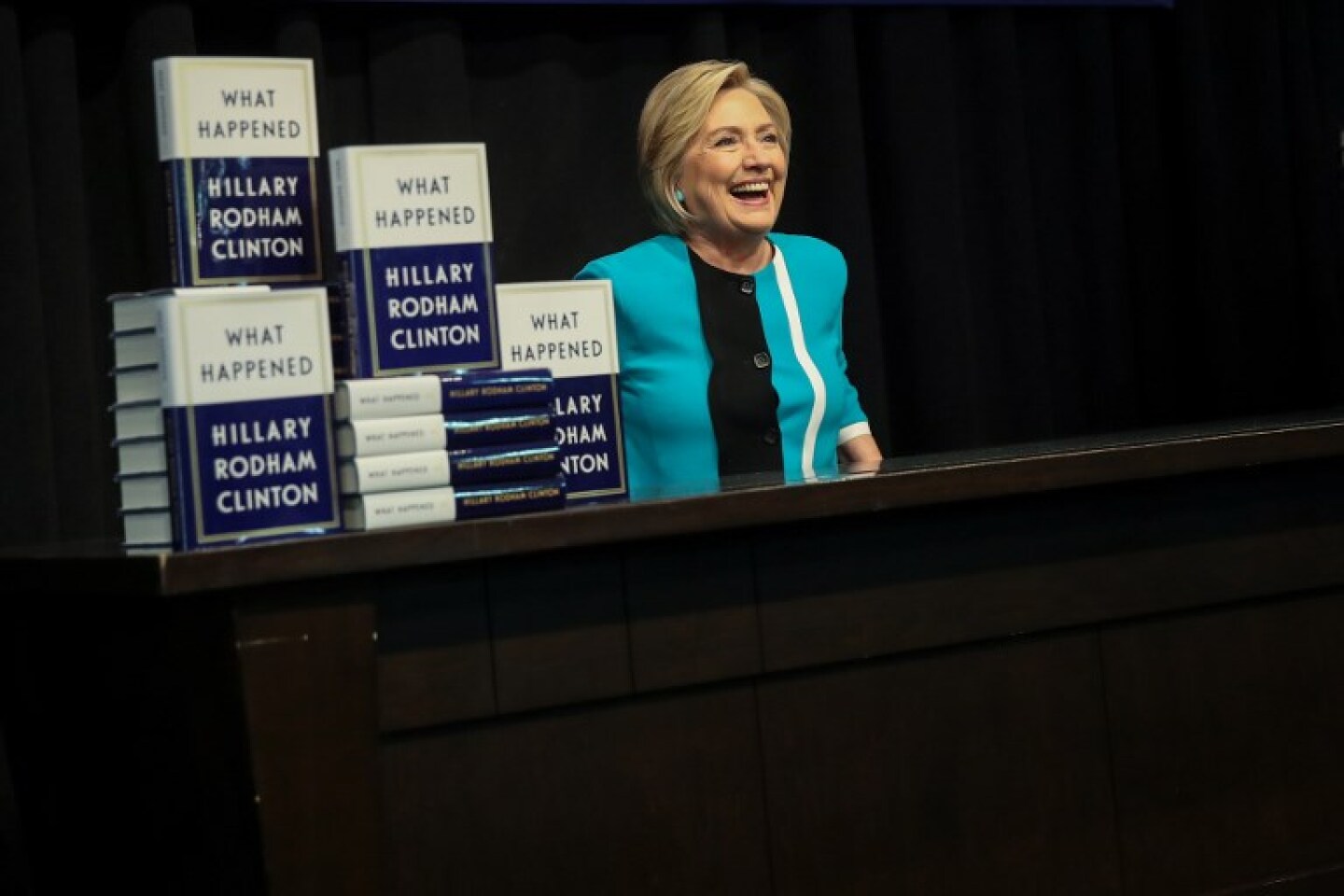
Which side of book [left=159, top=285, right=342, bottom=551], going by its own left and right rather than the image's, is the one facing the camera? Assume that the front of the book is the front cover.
front

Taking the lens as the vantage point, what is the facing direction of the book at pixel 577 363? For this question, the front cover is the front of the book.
facing the viewer

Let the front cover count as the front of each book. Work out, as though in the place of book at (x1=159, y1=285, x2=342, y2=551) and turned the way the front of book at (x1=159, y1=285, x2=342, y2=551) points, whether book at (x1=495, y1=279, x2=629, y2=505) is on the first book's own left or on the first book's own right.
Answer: on the first book's own left

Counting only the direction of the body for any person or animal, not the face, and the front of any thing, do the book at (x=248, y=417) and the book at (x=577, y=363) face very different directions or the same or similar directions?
same or similar directions

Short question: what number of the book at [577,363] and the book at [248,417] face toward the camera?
2

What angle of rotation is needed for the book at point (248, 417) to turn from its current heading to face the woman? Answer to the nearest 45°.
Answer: approximately 135° to its left

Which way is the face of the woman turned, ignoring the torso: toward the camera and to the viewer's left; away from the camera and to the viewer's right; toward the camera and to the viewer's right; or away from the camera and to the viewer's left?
toward the camera and to the viewer's right

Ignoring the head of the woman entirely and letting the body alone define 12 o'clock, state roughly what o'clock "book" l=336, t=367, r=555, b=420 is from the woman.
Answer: The book is roughly at 2 o'clock from the woman.

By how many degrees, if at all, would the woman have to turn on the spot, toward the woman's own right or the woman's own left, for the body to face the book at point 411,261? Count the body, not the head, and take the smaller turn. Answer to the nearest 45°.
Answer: approximately 45° to the woman's own right

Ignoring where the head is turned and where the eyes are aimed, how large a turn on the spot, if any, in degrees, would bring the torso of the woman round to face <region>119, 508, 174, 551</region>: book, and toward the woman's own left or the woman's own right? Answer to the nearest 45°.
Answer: approximately 90° to the woman's own right
